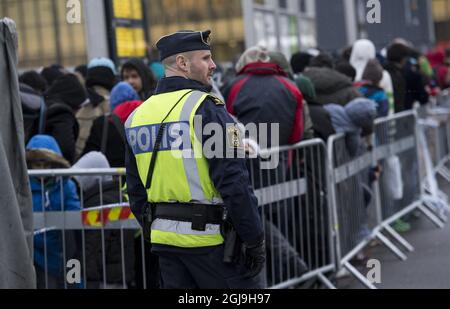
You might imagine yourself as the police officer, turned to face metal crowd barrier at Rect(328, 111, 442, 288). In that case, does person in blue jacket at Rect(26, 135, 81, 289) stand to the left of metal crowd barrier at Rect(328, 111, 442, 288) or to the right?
left

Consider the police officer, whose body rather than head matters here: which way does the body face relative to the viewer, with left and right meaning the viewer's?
facing away from the viewer and to the right of the viewer

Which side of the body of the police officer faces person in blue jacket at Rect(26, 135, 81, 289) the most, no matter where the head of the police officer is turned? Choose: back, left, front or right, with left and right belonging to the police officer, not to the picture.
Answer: left

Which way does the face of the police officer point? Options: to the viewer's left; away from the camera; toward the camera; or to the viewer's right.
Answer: to the viewer's right

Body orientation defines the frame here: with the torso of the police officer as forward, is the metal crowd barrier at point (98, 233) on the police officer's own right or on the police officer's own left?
on the police officer's own left
